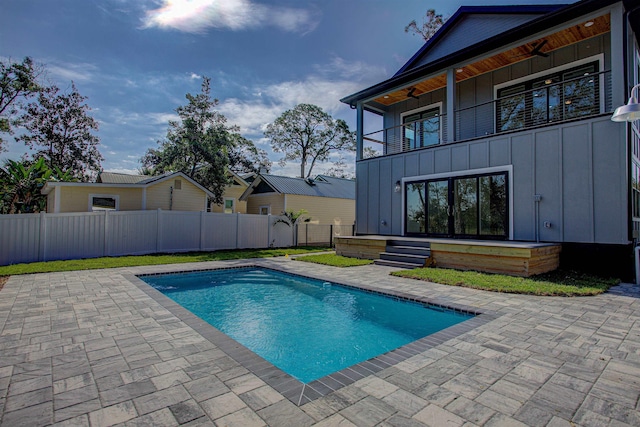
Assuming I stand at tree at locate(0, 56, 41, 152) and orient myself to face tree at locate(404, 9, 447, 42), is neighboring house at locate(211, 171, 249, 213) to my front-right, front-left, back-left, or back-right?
front-left

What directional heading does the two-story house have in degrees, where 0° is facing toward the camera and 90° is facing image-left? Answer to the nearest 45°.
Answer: approximately 45°

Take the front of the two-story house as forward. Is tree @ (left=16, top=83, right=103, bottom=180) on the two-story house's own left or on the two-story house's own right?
on the two-story house's own right

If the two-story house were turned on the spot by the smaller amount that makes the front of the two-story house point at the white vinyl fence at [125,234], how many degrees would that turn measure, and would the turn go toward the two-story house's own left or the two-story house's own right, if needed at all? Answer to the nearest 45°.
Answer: approximately 45° to the two-story house's own right

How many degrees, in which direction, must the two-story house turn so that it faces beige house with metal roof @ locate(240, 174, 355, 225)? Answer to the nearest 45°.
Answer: approximately 90° to its right

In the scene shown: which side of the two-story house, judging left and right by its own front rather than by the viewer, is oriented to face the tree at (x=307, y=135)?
right

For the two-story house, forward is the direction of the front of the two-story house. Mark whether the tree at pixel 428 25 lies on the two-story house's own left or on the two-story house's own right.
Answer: on the two-story house's own right

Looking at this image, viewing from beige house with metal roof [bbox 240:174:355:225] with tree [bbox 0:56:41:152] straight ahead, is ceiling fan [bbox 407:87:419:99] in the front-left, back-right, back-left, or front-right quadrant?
back-left

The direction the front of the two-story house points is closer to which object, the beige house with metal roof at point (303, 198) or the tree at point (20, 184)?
the tree

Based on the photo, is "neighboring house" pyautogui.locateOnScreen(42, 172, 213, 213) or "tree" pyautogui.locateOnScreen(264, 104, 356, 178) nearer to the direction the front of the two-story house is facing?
the neighboring house
